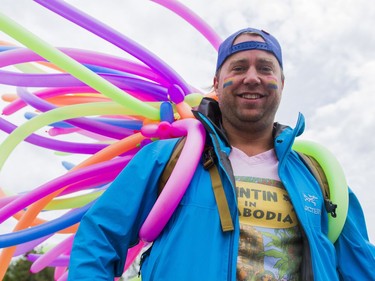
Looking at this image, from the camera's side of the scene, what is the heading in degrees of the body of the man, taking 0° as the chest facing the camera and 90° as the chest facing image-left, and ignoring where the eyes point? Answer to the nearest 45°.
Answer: approximately 0°
